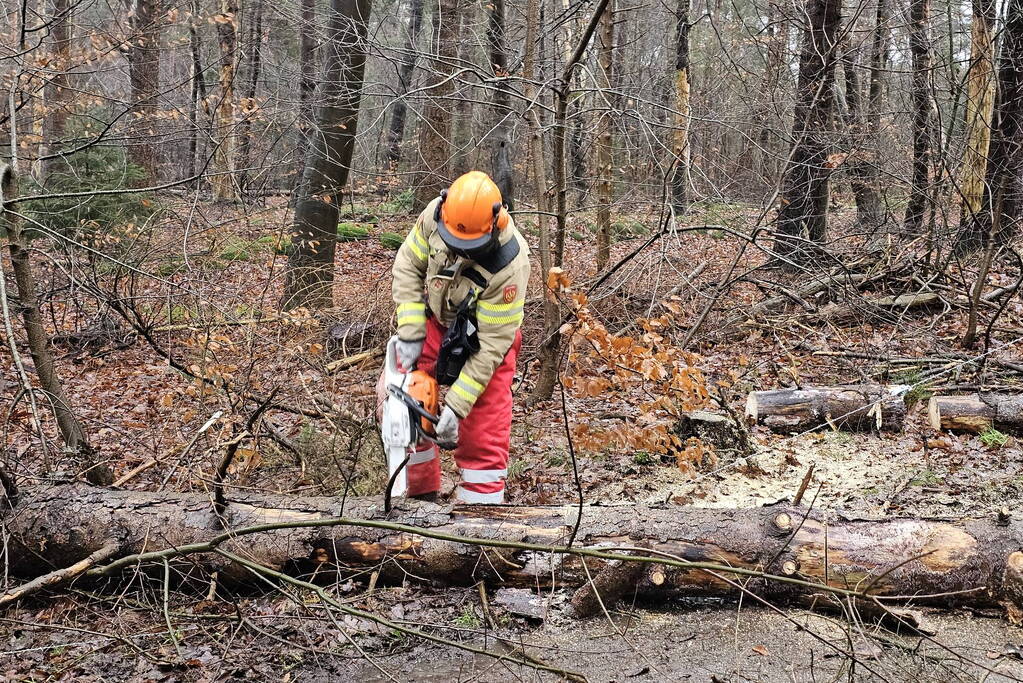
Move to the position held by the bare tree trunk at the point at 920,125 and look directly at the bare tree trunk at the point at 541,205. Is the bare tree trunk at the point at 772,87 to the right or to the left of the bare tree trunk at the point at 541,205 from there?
right

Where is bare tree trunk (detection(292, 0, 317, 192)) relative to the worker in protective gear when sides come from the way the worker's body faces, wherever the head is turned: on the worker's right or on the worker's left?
on the worker's right

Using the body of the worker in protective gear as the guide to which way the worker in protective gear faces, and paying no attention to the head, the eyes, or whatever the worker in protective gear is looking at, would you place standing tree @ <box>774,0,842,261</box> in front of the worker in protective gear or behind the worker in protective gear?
behind

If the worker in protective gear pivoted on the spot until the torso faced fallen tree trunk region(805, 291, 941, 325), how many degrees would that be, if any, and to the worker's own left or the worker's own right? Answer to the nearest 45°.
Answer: approximately 180°

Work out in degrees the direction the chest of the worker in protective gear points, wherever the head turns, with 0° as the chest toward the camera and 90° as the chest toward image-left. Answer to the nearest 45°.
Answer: approximately 45°

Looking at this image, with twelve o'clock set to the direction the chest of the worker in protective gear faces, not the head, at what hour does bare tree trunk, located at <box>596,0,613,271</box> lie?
The bare tree trunk is roughly at 5 o'clock from the worker in protective gear.

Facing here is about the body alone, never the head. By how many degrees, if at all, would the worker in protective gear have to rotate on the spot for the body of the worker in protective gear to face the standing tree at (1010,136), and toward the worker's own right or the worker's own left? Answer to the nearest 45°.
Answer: approximately 180°

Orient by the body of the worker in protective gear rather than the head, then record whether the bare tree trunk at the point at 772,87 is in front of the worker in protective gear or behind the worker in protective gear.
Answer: behind
